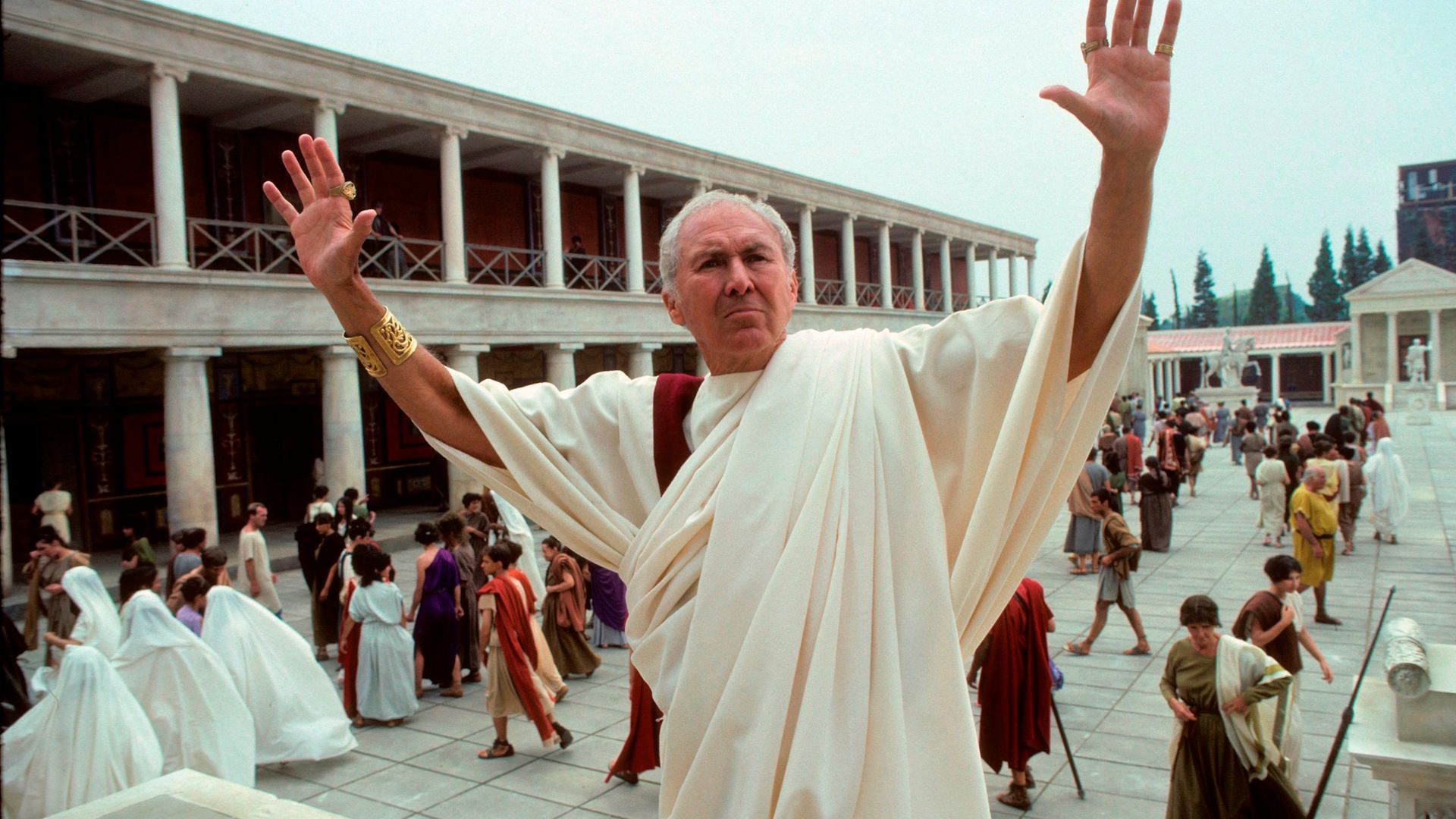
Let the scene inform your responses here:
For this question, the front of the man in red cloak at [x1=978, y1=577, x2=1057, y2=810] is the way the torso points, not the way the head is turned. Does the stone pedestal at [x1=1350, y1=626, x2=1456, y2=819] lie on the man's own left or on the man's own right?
on the man's own right

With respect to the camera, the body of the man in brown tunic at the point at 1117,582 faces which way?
to the viewer's left

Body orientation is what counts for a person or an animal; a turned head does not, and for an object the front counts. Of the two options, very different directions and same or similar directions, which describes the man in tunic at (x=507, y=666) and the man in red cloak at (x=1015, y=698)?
very different directions

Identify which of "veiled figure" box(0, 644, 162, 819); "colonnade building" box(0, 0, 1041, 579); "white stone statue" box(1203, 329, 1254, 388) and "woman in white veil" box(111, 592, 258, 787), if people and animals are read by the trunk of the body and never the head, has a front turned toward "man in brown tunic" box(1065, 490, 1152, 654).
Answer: the colonnade building

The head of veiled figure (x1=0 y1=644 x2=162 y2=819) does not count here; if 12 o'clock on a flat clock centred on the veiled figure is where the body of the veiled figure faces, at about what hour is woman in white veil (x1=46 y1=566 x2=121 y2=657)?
The woman in white veil is roughly at 12 o'clock from the veiled figure.

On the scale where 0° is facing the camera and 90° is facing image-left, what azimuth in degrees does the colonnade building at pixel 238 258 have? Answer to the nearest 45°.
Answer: approximately 315°

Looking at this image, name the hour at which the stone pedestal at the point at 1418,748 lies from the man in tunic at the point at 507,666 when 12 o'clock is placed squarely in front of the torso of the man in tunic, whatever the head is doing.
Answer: The stone pedestal is roughly at 8 o'clock from the man in tunic.

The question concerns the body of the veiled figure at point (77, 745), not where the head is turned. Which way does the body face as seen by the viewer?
away from the camera

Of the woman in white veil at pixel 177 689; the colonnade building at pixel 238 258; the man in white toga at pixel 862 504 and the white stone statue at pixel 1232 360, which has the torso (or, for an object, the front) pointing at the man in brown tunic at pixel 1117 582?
the colonnade building
